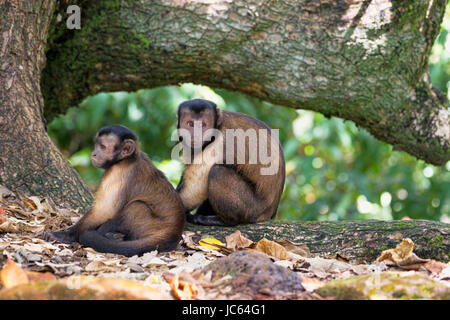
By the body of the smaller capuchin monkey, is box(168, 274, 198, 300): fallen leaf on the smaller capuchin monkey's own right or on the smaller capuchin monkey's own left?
on the smaller capuchin monkey's own left

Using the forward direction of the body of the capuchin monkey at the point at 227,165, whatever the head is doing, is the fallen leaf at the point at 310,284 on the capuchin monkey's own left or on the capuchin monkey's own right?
on the capuchin monkey's own left

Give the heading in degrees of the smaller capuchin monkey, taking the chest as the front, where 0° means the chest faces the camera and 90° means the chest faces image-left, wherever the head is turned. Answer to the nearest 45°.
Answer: approximately 90°

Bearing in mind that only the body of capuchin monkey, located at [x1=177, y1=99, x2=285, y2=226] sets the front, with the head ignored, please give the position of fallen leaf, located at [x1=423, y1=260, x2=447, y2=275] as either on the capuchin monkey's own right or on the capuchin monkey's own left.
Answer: on the capuchin monkey's own left

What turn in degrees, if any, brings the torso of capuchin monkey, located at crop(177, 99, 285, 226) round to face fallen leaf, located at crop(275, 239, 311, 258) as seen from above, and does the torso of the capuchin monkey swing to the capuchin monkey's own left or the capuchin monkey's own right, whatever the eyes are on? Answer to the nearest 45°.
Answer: approximately 135° to the capuchin monkey's own left

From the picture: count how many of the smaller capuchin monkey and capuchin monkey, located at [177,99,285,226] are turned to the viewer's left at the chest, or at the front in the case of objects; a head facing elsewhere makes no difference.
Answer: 2

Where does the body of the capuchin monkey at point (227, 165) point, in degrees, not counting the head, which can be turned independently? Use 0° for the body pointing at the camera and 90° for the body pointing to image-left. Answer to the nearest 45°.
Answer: approximately 90°

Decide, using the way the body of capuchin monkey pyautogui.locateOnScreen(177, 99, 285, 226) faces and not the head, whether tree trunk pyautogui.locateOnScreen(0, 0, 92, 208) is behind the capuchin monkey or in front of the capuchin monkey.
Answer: in front

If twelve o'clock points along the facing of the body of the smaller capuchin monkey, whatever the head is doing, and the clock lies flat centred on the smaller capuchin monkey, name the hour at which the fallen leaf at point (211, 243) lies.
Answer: The fallen leaf is roughly at 6 o'clock from the smaller capuchin monkey.

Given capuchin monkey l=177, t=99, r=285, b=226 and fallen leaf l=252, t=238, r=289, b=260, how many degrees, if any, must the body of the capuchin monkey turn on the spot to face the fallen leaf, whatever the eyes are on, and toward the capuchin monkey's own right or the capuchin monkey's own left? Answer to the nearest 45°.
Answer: approximately 90° to the capuchin monkey's own left

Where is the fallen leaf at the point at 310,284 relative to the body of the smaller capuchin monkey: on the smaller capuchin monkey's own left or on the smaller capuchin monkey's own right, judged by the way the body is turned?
on the smaller capuchin monkey's own left
